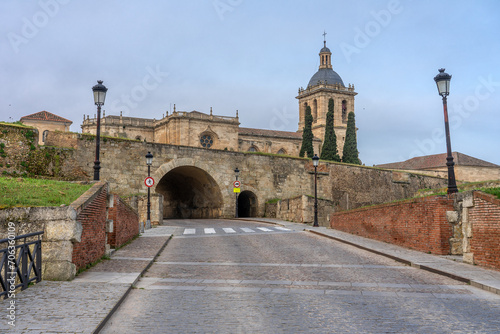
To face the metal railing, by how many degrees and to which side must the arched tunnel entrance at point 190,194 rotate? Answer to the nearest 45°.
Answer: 0° — it already faces it

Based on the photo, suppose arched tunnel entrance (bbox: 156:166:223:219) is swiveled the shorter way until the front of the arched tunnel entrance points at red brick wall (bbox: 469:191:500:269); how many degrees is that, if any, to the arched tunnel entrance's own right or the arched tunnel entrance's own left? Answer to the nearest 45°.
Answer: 0° — it already faces it

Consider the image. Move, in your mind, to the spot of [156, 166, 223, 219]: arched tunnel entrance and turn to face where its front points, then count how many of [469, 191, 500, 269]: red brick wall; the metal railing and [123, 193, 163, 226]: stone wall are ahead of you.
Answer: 3

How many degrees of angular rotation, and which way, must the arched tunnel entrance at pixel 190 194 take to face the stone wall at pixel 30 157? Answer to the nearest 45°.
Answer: approximately 45° to its right

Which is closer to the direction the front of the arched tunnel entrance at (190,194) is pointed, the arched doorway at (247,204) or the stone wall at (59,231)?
the stone wall

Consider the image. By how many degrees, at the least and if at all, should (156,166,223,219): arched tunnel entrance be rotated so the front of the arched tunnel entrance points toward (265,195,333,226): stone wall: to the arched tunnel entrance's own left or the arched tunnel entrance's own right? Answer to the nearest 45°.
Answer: approximately 45° to the arched tunnel entrance's own left

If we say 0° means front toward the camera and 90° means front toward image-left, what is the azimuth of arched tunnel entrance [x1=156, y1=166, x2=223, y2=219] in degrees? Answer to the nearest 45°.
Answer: approximately 0°

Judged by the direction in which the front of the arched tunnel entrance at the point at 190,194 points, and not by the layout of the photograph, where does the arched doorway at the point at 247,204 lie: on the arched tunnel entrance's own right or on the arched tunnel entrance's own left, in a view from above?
on the arched tunnel entrance's own left
